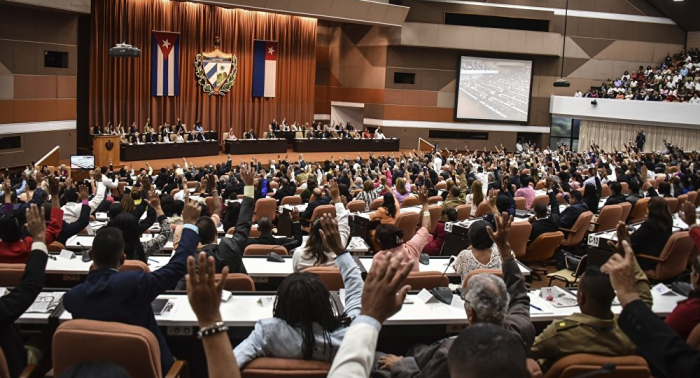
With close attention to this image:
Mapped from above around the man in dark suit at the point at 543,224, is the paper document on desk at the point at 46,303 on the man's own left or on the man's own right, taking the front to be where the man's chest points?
on the man's own left

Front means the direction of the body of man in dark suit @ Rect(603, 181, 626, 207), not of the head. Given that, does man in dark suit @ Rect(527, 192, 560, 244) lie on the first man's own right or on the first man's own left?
on the first man's own left

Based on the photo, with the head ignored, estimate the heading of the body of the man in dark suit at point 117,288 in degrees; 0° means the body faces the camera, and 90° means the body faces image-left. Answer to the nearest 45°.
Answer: approximately 180°

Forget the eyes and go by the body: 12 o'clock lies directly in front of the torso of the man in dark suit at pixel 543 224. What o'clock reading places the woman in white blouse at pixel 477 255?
The woman in white blouse is roughly at 8 o'clock from the man in dark suit.

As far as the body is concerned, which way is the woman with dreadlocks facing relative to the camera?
away from the camera

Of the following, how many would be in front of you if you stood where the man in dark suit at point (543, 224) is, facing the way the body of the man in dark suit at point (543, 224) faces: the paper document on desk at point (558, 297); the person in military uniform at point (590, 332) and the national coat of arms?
1

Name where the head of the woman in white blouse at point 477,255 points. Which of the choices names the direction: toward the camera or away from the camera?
away from the camera

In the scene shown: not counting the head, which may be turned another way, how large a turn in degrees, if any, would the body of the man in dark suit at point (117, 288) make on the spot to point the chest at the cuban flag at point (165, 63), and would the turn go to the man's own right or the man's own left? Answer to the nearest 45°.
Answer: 0° — they already face it

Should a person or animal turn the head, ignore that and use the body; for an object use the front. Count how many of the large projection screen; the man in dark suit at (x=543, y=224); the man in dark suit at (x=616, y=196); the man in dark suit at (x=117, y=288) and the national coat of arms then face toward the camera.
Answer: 2

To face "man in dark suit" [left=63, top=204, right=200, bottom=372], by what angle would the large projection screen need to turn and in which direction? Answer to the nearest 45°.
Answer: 0° — it already faces them

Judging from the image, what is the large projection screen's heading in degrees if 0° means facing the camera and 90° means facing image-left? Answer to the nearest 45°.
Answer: approximately 0°

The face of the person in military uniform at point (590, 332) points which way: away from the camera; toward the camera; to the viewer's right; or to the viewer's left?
away from the camera

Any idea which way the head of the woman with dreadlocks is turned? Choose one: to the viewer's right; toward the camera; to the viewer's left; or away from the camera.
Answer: away from the camera

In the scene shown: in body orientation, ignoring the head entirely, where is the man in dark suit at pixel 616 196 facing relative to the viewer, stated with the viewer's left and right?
facing away from the viewer and to the left of the viewer

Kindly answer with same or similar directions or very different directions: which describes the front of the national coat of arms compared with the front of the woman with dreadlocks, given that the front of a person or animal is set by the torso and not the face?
very different directions

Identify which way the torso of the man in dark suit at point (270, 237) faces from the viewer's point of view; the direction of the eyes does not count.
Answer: away from the camera

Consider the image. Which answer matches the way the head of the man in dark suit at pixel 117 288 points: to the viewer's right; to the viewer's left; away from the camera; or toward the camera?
away from the camera
